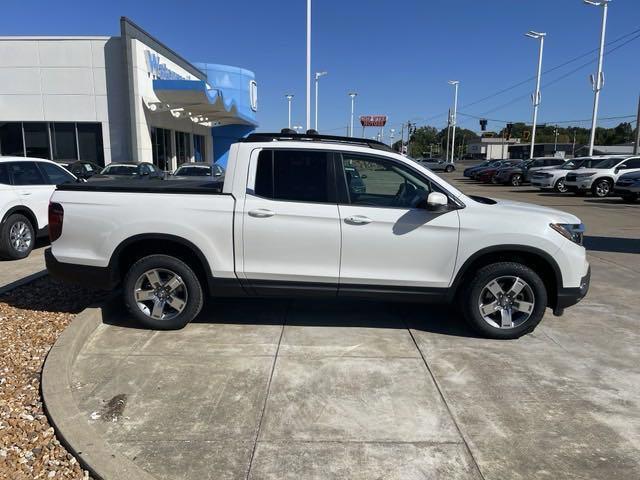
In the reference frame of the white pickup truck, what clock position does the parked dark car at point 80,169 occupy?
The parked dark car is roughly at 8 o'clock from the white pickup truck.

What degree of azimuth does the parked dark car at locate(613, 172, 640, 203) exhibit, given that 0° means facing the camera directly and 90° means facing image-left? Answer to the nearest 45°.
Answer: approximately 45°

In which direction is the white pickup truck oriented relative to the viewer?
to the viewer's right

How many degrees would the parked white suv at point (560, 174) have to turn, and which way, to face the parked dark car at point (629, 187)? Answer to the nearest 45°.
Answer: approximately 90° to its left

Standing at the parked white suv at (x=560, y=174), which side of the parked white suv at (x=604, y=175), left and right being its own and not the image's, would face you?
right

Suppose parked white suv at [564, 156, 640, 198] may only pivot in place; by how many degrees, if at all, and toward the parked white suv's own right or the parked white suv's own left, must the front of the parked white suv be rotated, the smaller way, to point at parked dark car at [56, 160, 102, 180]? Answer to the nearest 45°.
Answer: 0° — it already faces it

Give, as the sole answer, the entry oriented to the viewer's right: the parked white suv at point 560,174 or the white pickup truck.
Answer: the white pickup truck

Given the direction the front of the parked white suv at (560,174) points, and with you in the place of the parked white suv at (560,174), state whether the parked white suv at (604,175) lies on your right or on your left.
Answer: on your left

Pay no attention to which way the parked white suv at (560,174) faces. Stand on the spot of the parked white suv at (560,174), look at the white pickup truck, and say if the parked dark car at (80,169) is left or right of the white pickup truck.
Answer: right

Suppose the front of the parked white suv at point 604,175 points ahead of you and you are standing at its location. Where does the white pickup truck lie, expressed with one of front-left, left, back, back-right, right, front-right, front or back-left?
front-left

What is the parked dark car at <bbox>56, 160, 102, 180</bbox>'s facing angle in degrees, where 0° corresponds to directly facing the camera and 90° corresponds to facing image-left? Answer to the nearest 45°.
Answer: approximately 315°
